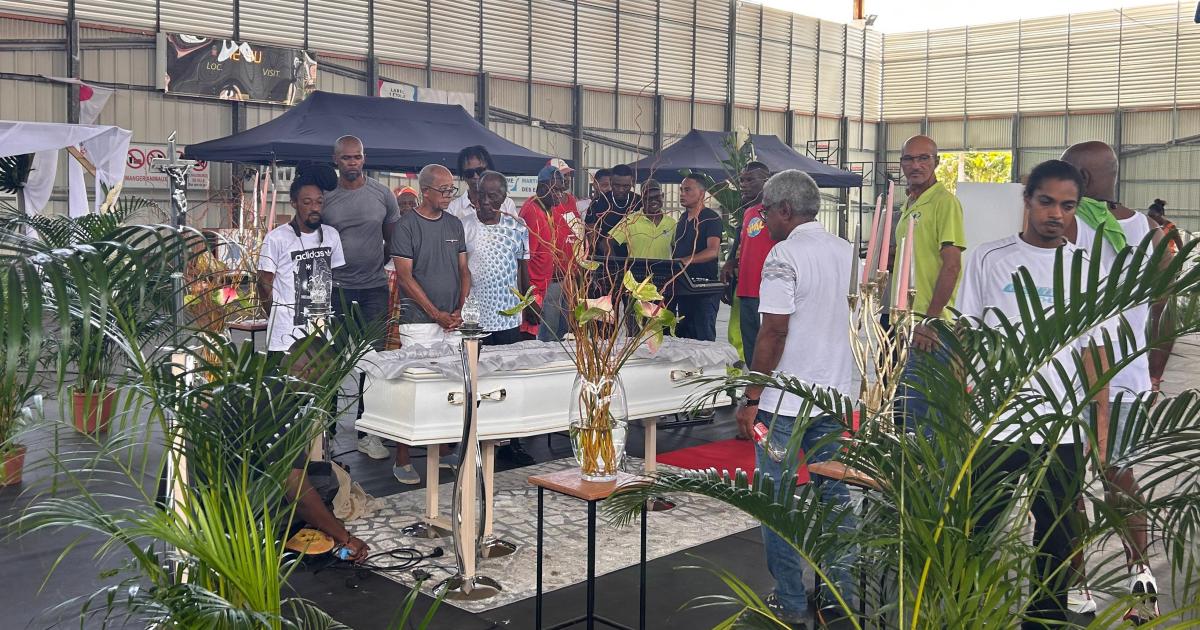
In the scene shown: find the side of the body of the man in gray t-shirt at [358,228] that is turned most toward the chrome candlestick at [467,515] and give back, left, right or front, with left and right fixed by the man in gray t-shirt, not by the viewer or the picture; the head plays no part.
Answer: front

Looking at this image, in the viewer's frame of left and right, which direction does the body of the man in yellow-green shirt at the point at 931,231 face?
facing the viewer and to the left of the viewer

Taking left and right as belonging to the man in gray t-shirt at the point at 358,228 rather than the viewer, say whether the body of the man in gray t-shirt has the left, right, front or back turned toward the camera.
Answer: front

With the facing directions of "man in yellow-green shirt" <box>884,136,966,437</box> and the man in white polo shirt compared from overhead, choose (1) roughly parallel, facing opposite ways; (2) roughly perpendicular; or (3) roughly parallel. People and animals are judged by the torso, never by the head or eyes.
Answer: roughly perpendicular

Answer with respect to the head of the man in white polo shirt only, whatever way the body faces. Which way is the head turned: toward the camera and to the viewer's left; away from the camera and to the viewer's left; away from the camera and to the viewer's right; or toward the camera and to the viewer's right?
away from the camera and to the viewer's left

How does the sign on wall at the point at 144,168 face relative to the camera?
toward the camera

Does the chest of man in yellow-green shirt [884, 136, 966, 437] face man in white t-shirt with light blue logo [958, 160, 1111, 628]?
no

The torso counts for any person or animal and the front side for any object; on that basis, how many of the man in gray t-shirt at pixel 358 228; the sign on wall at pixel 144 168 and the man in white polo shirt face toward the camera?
2

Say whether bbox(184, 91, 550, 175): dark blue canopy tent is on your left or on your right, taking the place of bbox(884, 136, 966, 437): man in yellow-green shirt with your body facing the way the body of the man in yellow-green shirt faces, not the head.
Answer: on your right

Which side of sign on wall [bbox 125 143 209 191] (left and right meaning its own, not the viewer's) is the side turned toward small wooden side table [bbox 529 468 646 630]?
front

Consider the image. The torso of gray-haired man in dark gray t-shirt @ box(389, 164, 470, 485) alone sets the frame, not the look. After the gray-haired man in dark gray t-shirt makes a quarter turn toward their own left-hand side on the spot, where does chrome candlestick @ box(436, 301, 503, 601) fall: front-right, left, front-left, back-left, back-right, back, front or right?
back-right

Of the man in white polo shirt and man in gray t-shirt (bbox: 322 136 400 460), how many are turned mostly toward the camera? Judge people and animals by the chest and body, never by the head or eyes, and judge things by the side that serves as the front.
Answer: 1

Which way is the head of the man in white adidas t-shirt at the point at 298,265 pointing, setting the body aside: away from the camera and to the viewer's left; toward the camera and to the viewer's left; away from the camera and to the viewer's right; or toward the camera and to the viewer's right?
toward the camera and to the viewer's right
